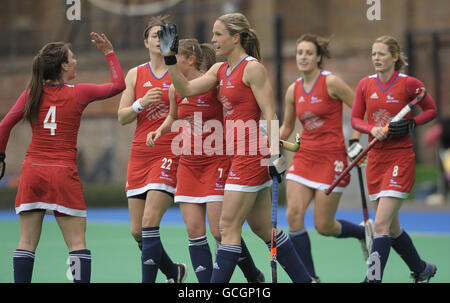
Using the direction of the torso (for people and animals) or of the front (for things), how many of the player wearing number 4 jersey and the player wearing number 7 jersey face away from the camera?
1

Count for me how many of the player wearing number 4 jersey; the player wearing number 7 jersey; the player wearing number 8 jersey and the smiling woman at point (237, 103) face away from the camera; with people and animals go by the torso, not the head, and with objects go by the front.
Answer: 1

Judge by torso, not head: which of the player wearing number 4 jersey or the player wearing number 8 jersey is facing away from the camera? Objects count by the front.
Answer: the player wearing number 4 jersey

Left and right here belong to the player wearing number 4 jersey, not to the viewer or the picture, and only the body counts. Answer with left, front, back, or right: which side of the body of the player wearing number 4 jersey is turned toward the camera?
back

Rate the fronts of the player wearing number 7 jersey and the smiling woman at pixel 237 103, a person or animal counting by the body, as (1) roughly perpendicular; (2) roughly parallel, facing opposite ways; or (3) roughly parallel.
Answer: roughly parallel

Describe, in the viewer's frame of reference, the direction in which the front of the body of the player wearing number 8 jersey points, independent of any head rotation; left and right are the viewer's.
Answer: facing the viewer and to the left of the viewer

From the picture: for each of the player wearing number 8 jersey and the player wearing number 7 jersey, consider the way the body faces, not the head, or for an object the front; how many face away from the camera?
0

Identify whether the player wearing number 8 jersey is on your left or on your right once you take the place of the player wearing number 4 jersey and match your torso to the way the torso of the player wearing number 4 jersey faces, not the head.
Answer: on your right

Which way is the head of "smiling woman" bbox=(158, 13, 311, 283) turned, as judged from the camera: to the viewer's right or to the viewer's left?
to the viewer's left

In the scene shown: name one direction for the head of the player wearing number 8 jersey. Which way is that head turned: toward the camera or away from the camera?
toward the camera

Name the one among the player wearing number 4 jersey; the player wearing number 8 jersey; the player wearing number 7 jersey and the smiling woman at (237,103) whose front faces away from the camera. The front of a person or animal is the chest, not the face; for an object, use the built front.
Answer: the player wearing number 4 jersey

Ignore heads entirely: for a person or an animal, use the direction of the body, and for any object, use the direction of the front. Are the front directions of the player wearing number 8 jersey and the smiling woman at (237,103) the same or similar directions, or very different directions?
same or similar directions

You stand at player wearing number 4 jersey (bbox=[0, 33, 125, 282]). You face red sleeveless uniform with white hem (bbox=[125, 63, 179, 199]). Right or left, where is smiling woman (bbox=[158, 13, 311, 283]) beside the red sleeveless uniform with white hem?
right

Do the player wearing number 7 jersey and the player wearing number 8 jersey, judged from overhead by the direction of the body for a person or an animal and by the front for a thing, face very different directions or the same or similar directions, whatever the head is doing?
same or similar directions

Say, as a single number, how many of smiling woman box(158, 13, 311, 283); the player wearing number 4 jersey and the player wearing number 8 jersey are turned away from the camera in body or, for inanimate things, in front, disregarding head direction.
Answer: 1

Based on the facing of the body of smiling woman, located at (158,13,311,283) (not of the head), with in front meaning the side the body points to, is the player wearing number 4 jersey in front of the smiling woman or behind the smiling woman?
in front
